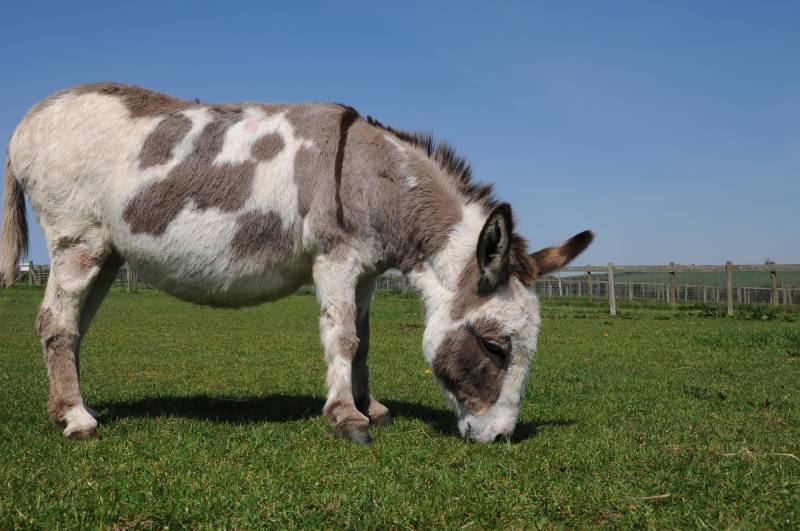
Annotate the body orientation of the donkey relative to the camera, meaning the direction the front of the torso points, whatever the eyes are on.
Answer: to the viewer's right

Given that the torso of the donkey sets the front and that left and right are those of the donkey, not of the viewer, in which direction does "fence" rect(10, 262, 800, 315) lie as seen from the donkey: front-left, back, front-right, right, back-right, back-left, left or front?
front-left
